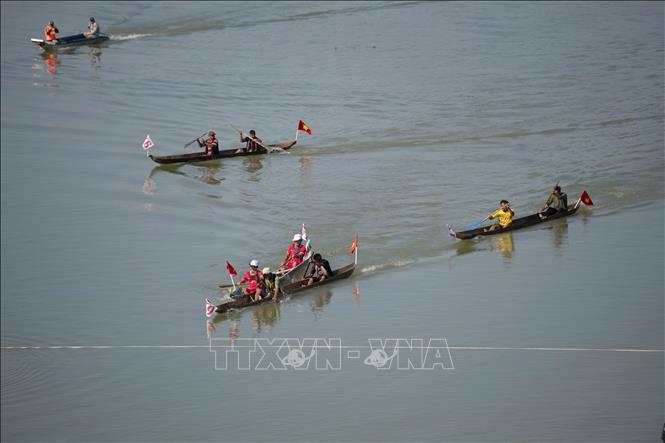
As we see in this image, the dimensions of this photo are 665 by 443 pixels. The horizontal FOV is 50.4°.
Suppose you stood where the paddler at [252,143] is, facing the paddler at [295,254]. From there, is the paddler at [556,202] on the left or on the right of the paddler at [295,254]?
left

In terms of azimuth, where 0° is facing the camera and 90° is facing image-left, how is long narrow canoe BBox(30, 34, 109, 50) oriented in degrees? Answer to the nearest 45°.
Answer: approximately 90°

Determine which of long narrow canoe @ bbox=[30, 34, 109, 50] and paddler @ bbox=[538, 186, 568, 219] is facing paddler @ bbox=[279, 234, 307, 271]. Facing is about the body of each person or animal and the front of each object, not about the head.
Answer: paddler @ bbox=[538, 186, 568, 219]

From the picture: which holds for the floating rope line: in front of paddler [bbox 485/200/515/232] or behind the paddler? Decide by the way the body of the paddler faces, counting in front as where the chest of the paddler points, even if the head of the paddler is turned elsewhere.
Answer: in front

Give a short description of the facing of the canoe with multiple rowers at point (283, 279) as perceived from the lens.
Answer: facing the viewer and to the left of the viewer

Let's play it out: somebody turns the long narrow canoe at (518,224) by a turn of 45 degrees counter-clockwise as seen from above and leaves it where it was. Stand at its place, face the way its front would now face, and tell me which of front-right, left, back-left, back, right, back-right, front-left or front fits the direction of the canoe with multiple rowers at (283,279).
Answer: front-right

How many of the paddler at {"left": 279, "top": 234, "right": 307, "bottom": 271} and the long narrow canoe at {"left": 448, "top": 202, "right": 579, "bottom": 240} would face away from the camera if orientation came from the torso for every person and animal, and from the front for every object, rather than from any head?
0

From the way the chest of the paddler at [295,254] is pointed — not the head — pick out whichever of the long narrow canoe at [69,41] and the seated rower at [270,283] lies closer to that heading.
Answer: the seated rower

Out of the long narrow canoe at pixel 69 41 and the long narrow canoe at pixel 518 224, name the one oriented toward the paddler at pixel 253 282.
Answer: the long narrow canoe at pixel 518 224
